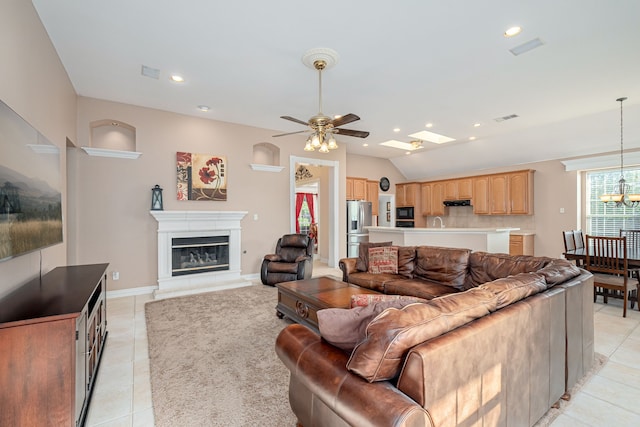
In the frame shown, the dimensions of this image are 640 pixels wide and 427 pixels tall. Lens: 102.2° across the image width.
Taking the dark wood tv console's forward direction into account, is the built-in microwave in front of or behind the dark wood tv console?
in front

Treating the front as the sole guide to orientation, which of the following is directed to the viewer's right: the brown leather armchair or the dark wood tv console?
the dark wood tv console

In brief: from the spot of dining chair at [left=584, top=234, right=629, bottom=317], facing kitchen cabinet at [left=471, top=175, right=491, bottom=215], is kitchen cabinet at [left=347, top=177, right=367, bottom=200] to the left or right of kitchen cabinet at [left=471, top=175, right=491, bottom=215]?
left

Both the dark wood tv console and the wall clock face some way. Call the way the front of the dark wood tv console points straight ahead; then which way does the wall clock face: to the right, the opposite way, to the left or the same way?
to the right

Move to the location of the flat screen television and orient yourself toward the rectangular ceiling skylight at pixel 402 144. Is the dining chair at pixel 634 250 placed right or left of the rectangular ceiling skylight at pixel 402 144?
right

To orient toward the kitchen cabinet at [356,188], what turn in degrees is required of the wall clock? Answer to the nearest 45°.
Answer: approximately 90° to its right

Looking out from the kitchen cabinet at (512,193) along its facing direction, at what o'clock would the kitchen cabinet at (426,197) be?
the kitchen cabinet at (426,197) is roughly at 2 o'clock from the kitchen cabinet at (512,193).

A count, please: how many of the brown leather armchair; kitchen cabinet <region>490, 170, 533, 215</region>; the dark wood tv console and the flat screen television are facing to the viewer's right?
2

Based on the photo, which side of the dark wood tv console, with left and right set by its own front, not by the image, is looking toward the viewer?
right

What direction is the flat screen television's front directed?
to the viewer's right
